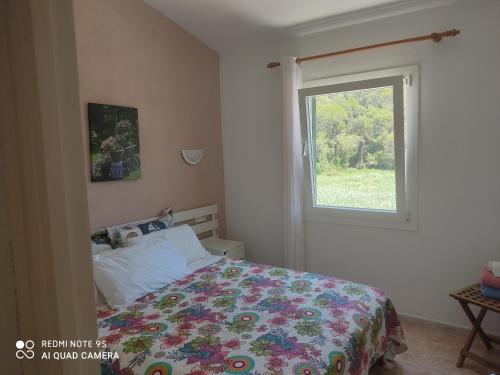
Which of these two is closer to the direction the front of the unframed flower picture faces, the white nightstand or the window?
the window

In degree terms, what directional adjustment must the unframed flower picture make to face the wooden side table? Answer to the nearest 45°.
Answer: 0° — it already faces it

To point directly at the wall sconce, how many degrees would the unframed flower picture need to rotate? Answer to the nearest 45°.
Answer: approximately 90° to its left

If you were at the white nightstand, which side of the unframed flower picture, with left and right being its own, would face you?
left

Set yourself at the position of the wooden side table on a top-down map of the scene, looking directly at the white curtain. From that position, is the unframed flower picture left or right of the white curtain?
left

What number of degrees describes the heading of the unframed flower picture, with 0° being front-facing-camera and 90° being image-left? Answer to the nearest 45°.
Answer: approximately 315°

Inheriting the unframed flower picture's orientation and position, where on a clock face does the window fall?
The window is roughly at 11 o'clock from the unframed flower picture.
